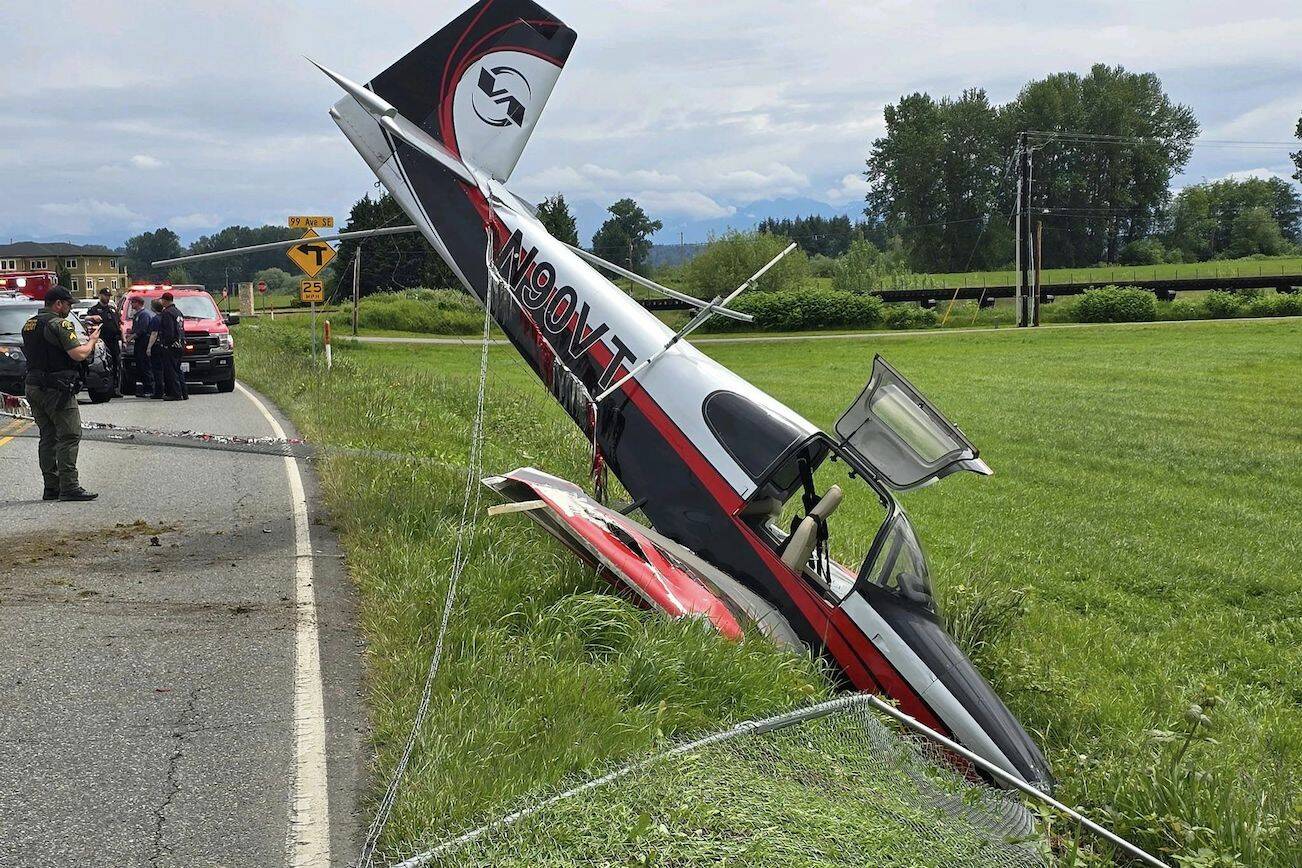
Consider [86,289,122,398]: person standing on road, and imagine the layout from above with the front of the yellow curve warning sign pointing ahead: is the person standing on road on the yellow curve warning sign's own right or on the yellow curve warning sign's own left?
on the yellow curve warning sign's own right

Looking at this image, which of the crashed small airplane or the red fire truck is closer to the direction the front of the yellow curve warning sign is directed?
the crashed small airplane

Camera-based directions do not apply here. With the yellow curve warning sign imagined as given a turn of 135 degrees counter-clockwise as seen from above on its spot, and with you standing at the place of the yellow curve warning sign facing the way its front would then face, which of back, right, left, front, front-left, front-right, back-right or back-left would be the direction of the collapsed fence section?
back-right

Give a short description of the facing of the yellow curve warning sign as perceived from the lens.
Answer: facing the viewer

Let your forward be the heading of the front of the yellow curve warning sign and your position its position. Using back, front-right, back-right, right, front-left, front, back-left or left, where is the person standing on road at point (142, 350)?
front-right

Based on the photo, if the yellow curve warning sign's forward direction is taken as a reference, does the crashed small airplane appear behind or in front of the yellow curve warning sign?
in front

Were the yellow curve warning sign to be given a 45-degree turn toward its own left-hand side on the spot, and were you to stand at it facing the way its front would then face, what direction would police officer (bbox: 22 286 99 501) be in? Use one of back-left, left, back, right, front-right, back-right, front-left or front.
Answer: front-right

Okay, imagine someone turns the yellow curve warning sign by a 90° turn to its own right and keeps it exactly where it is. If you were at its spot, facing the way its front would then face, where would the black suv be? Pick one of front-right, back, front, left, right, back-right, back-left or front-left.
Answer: front-left

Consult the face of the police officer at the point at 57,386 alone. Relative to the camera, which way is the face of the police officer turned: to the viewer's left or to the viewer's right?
to the viewer's right
